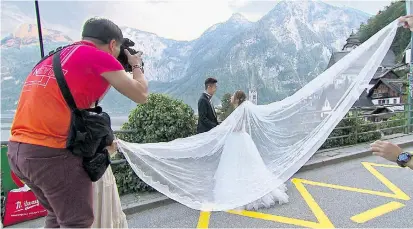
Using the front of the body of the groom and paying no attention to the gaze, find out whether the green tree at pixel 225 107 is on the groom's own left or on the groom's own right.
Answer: on the groom's own left

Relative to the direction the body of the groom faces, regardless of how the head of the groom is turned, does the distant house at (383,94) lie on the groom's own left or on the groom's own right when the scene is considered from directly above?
on the groom's own left
